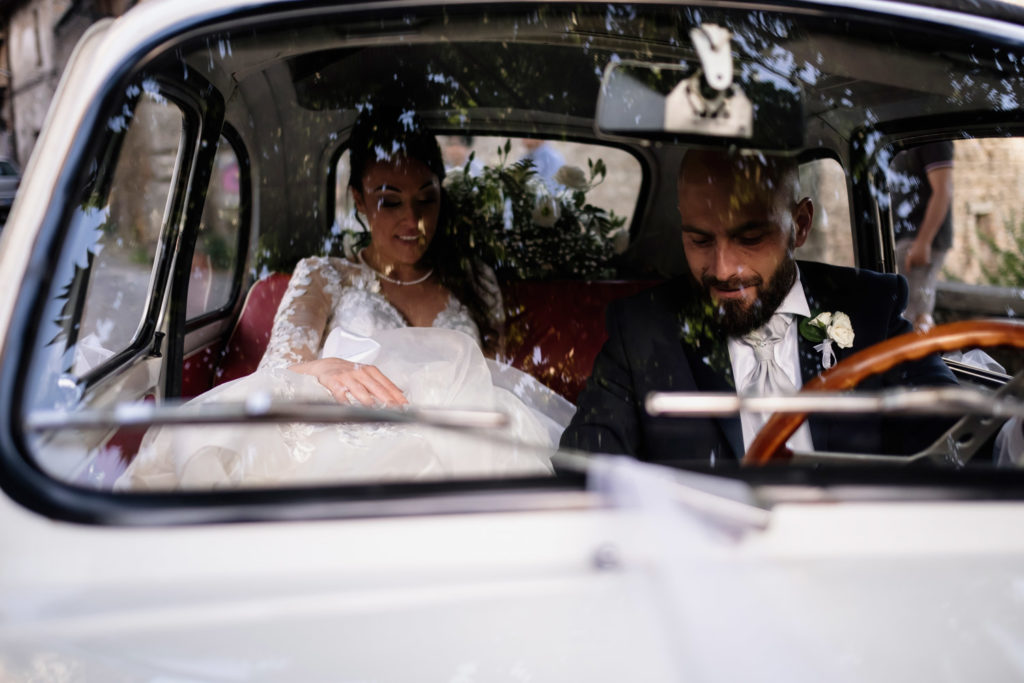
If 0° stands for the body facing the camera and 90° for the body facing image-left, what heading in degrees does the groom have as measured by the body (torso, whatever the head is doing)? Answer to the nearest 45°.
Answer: approximately 0°

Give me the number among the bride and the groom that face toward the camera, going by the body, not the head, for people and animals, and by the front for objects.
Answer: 2

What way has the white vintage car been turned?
toward the camera

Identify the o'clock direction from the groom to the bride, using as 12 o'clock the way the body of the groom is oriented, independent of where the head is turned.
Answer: The bride is roughly at 3 o'clock from the groom.

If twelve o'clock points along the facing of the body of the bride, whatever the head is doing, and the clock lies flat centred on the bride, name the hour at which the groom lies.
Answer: The groom is roughly at 10 o'clock from the bride.

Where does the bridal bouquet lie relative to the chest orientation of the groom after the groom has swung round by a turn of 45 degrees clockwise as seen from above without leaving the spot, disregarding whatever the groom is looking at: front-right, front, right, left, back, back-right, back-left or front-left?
right
